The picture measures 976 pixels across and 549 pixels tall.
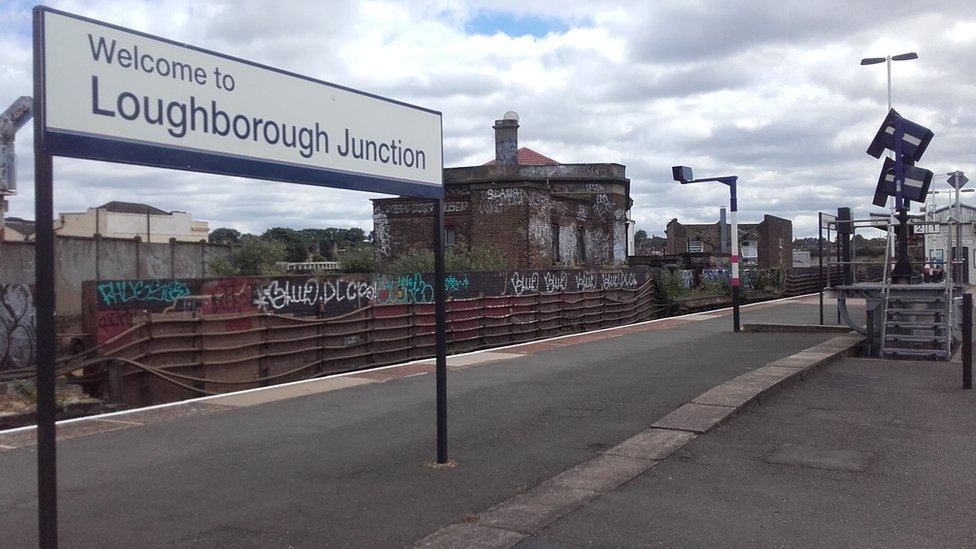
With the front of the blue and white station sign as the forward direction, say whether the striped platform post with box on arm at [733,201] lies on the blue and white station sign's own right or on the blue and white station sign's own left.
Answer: on the blue and white station sign's own left

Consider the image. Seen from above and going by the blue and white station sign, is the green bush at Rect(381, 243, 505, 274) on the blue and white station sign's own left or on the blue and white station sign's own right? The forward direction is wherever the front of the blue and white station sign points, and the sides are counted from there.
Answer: on the blue and white station sign's own left

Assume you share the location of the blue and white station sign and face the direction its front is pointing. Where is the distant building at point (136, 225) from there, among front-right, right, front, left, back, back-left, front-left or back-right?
back-left

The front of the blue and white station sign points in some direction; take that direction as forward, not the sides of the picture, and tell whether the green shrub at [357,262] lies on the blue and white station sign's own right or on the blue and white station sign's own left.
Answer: on the blue and white station sign's own left

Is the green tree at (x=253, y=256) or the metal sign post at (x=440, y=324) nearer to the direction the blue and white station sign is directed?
the metal sign post

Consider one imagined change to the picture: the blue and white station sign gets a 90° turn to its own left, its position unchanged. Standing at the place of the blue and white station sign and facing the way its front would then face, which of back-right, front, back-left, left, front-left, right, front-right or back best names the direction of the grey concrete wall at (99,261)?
front-left

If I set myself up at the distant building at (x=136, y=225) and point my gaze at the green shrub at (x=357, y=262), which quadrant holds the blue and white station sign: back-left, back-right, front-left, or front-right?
front-right

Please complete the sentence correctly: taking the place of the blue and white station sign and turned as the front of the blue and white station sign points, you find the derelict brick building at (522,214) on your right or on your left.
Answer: on your left

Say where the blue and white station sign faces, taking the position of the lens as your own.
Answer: facing the viewer and to the right of the viewer

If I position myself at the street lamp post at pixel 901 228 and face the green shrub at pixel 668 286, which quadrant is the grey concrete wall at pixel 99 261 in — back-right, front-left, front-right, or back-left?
front-left

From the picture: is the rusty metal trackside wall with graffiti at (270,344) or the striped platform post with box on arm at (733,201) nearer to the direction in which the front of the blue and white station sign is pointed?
the striped platform post with box on arm
